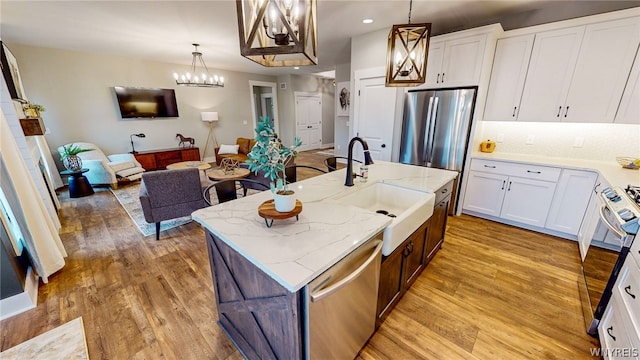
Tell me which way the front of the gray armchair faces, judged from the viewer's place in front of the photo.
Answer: facing away from the viewer and to the left of the viewer

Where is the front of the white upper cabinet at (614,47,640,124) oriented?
to the viewer's left

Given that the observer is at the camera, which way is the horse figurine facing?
facing to the left of the viewer

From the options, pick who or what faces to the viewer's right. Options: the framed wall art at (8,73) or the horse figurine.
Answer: the framed wall art

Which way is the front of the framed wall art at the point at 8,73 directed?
to the viewer's right
